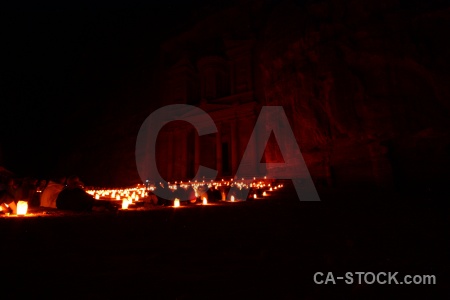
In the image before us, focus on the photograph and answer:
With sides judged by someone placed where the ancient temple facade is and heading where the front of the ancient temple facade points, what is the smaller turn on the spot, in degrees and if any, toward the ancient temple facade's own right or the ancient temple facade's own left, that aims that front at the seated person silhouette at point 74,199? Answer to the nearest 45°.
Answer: approximately 45° to the ancient temple facade's own left

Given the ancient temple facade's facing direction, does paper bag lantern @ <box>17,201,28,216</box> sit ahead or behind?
ahead

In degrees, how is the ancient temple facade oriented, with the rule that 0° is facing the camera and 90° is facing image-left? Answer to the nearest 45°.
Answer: approximately 45°
